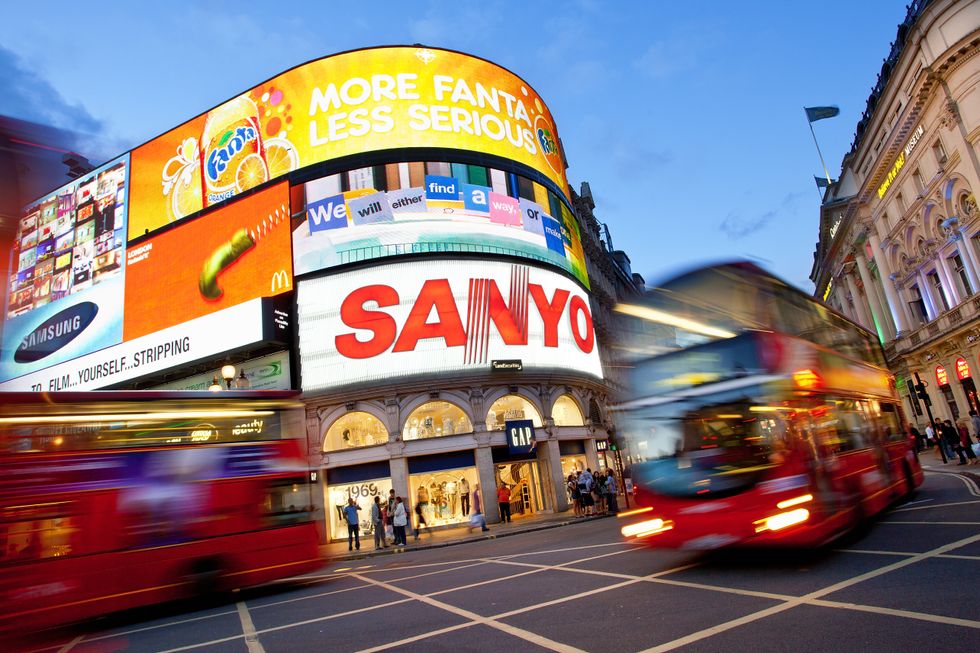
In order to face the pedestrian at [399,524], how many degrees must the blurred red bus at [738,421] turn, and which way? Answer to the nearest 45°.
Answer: approximately 90° to its right

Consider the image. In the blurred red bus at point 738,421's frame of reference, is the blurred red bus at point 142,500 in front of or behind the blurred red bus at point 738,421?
in front

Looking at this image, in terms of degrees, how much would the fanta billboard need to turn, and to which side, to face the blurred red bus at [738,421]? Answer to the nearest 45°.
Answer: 0° — it already faces it

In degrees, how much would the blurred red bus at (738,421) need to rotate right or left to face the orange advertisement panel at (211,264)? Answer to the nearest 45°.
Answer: approximately 90° to its right

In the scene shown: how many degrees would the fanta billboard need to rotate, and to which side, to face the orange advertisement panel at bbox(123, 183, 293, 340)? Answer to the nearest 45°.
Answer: approximately 135° to its right

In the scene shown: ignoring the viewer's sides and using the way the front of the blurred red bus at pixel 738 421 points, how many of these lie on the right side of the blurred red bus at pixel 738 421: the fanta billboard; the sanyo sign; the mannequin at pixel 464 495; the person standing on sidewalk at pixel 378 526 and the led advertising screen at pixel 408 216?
5

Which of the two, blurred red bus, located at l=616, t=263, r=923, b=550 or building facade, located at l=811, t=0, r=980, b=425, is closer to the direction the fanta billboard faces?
the blurred red bus

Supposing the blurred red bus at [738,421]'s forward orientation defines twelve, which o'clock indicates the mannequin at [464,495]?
The mannequin is roughly at 3 o'clock from the blurred red bus.

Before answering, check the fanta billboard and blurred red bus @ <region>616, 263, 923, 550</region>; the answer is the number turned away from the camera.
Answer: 0

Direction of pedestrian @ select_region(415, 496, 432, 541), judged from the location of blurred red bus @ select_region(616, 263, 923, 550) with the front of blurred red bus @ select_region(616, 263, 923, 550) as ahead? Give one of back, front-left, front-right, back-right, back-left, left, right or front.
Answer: right

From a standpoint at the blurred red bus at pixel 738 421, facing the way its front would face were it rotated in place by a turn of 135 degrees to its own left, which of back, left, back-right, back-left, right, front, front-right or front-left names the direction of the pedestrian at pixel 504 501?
back-left

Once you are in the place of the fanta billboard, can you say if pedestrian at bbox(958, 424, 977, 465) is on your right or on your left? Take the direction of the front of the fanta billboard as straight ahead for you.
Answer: on your left

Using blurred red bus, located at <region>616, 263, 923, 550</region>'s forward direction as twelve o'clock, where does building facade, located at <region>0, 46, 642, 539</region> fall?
The building facade is roughly at 3 o'clock from the blurred red bus.

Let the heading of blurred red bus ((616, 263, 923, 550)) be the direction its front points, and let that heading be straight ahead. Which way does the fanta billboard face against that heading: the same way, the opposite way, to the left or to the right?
to the left

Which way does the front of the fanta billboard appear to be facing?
toward the camera

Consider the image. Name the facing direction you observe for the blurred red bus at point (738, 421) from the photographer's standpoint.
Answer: facing the viewer and to the left of the viewer
